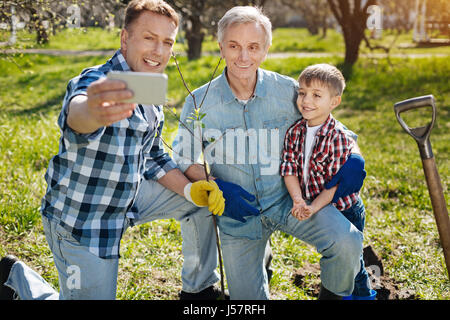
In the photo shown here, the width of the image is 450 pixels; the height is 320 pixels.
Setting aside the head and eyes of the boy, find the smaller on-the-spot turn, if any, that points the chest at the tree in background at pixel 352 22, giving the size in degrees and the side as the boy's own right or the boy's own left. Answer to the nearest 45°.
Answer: approximately 135° to the boy's own right

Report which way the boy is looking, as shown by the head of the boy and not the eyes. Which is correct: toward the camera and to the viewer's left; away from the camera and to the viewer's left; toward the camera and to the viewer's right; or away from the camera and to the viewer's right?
toward the camera and to the viewer's left

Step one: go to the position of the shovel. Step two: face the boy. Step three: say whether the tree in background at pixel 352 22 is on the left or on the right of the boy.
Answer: right

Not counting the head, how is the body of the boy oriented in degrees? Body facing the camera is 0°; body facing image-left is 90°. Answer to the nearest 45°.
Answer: approximately 45°

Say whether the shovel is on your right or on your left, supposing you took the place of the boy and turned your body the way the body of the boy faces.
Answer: on your left
